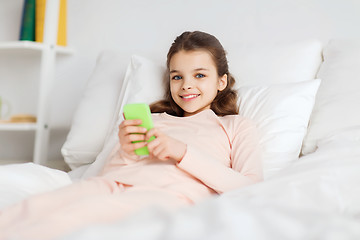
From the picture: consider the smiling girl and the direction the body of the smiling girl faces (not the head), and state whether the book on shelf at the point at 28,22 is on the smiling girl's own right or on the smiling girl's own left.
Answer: on the smiling girl's own right

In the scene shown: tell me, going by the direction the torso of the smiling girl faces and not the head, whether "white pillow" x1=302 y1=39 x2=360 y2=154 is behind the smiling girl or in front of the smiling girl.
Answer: behind

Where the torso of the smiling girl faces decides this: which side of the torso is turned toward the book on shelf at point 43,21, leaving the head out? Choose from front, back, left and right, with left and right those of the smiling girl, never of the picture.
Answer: right

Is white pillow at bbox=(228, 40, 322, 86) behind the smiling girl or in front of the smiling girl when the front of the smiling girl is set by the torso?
behind

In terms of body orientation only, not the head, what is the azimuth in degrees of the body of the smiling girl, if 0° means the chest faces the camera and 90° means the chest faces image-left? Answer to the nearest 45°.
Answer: approximately 45°
